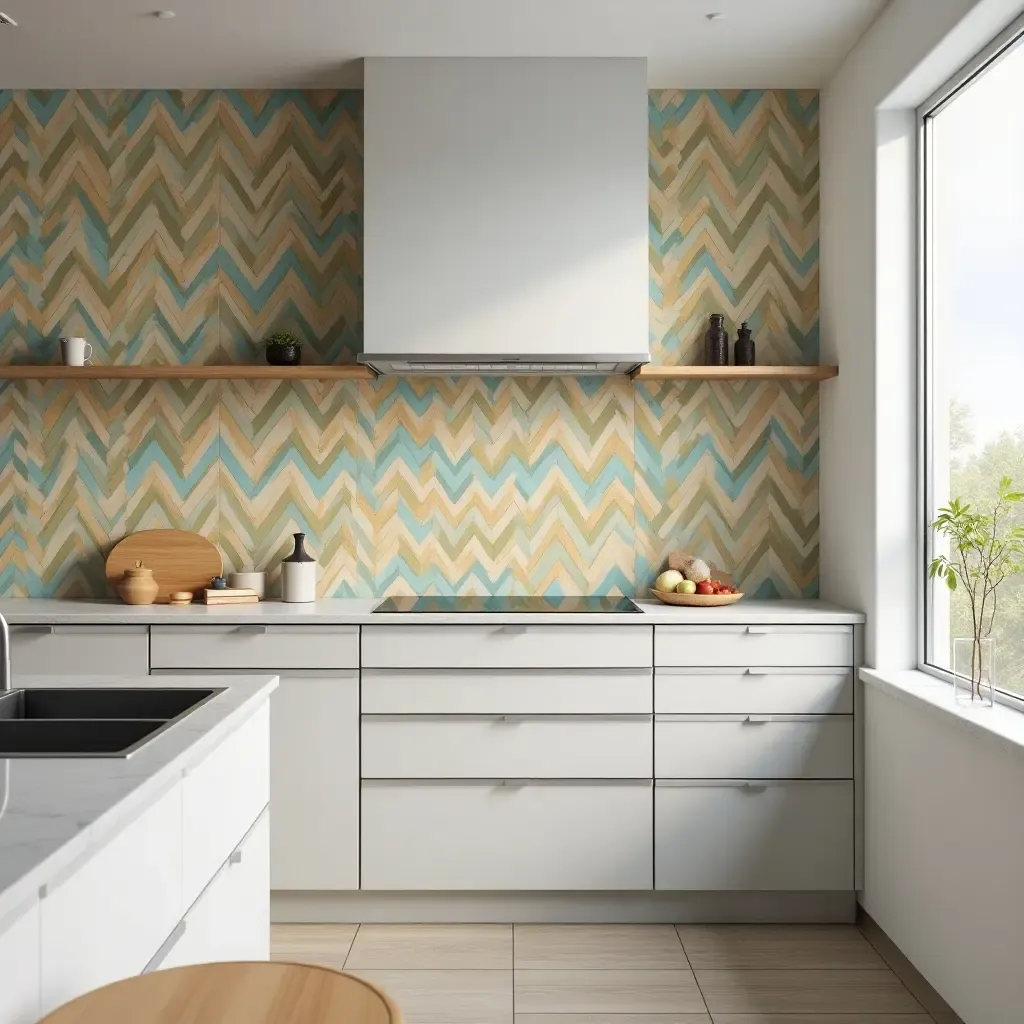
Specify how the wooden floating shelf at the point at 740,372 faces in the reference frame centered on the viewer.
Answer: facing the viewer

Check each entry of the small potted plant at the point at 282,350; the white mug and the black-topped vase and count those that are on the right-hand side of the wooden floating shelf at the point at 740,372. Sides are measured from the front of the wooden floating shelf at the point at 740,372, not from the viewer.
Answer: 3

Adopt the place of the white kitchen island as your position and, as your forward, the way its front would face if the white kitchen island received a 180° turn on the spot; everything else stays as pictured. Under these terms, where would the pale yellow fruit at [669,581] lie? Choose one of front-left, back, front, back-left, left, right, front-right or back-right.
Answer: right

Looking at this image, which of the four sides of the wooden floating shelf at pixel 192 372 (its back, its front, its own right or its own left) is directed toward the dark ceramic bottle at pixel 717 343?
left

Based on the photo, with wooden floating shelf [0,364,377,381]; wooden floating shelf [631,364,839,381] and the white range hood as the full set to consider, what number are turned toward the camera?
3

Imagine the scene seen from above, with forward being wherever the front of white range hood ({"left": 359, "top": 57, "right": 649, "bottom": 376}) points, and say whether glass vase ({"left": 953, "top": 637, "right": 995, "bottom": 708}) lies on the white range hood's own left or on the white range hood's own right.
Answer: on the white range hood's own left

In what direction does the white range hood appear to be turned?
toward the camera

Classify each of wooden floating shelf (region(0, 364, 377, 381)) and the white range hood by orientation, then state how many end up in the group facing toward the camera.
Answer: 2

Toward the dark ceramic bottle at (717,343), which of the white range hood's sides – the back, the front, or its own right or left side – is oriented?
left

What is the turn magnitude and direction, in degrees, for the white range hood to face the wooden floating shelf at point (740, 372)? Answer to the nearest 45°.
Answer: approximately 90° to its left

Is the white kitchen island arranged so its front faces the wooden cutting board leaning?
no

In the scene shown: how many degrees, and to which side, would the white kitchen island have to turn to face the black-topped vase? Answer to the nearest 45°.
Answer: approximately 135° to its left

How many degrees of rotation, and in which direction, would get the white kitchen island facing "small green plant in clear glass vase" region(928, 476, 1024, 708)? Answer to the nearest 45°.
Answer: approximately 45° to its left

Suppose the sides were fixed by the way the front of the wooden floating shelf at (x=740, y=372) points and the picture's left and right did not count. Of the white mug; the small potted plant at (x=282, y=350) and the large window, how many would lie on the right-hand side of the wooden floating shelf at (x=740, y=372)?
2

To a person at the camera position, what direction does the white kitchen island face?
facing the viewer and to the right of the viewer

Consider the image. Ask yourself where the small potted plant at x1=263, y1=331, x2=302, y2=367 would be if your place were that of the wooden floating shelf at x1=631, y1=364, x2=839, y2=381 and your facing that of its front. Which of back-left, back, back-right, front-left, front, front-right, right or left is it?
right
